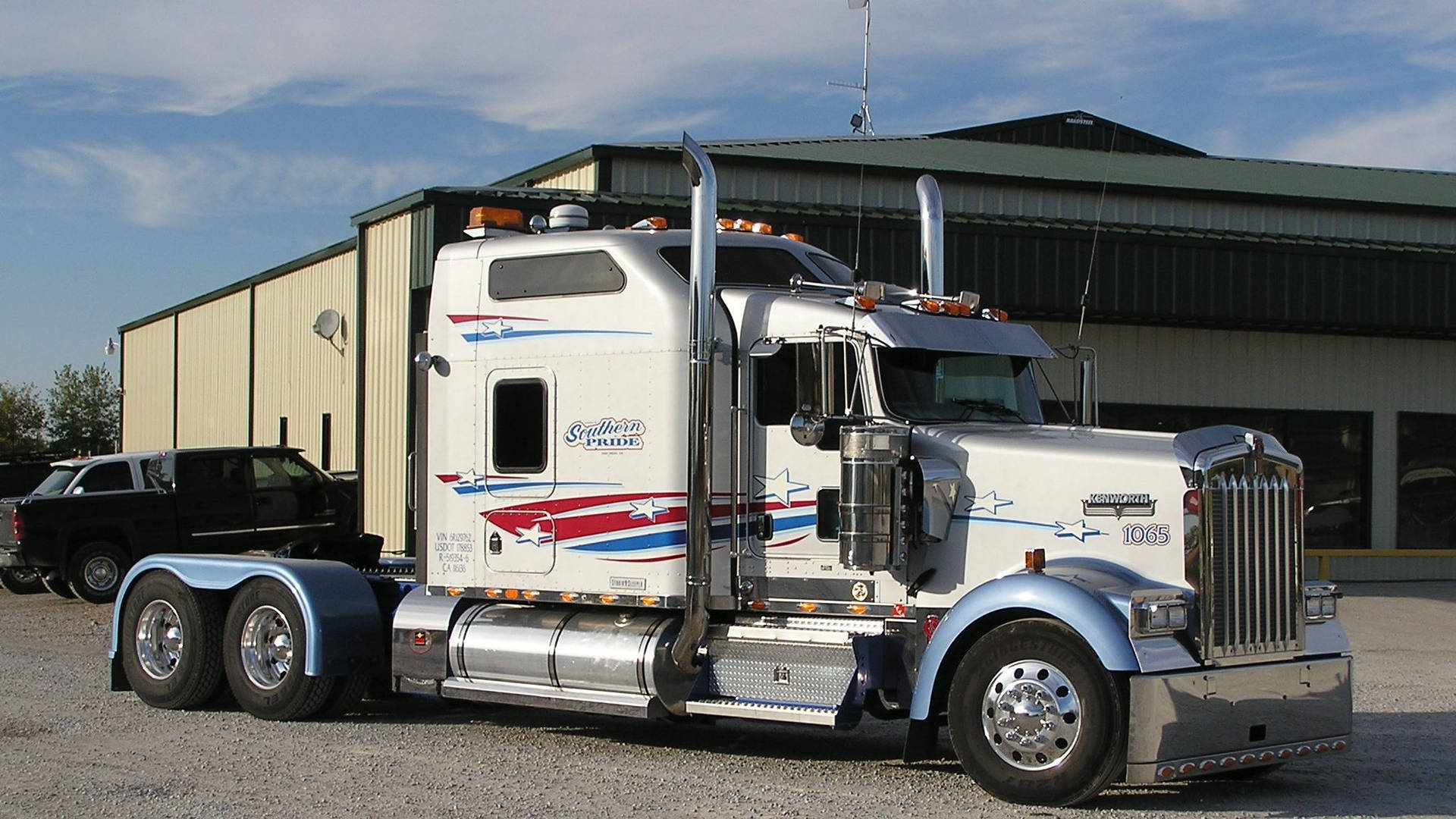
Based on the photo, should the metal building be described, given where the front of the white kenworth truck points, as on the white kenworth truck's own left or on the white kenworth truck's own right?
on the white kenworth truck's own left

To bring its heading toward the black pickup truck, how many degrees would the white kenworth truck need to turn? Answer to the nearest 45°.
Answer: approximately 180°

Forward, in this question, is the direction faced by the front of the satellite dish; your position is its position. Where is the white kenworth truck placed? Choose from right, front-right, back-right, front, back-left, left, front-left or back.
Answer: front-left

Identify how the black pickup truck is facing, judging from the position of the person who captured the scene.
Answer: facing away from the viewer and to the right of the viewer

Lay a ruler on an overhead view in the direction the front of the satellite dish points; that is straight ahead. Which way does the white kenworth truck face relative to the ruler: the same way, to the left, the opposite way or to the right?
to the left

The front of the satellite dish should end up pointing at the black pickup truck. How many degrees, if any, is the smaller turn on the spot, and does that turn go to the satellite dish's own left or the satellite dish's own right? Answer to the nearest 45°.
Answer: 0° — it already faces it

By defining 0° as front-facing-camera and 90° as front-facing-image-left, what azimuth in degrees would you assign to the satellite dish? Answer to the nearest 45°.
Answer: approximately 45°

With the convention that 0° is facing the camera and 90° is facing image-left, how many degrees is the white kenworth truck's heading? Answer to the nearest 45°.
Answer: approximately 315°
